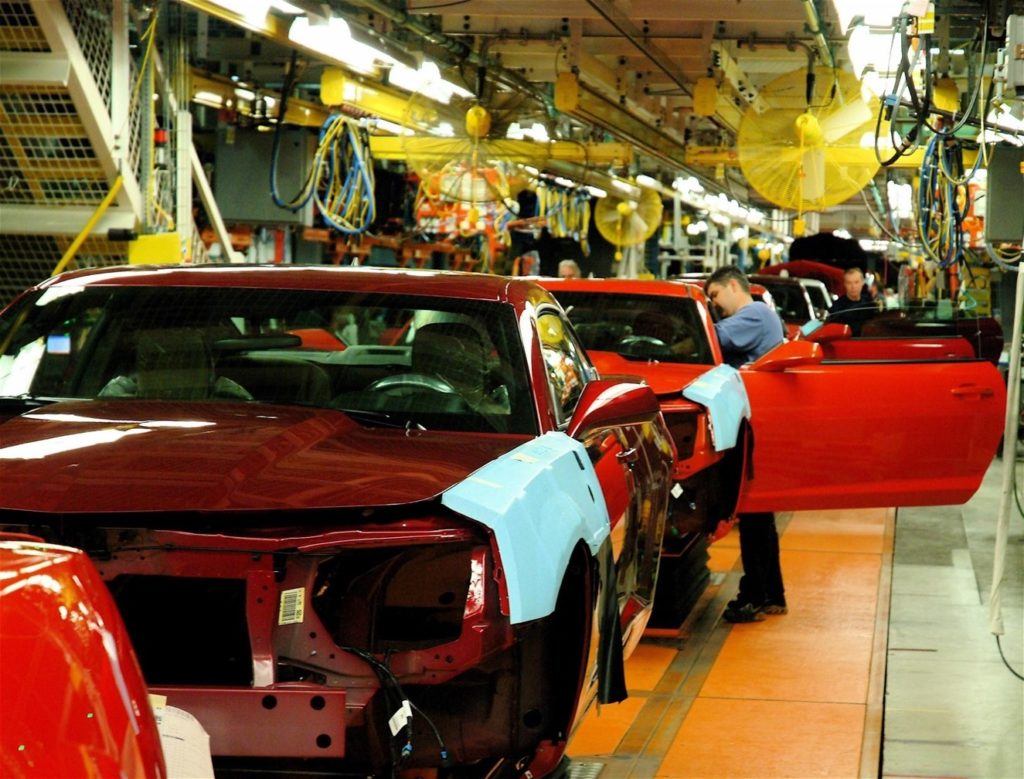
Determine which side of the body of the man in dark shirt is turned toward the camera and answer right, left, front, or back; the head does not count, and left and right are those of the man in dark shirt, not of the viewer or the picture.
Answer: front

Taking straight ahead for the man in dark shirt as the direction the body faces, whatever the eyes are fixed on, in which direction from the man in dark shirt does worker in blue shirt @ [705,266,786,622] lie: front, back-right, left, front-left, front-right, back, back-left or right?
front

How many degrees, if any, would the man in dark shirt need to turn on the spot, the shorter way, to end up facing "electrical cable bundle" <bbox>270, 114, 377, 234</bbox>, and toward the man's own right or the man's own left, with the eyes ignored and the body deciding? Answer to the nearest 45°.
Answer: approximately 90° to the man's own right

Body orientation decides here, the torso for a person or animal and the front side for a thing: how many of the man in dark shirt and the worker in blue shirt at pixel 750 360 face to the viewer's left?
1

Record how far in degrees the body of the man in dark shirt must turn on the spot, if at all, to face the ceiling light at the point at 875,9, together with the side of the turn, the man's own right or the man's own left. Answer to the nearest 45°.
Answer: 0° — they already face it

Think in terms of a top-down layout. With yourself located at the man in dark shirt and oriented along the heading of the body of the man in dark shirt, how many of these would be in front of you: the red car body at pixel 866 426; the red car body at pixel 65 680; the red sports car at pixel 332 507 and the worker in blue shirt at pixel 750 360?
4

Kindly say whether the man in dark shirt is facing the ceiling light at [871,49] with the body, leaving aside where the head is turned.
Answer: yes

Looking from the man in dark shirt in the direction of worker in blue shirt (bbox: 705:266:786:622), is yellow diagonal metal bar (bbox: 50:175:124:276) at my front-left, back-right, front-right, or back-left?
front-right

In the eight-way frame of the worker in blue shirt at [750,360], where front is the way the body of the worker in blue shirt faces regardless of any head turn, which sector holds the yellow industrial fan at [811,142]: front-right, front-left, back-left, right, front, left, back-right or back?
right

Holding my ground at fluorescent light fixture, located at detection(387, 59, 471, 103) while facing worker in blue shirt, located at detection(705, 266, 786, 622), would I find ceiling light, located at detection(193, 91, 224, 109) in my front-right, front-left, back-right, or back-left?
back-right

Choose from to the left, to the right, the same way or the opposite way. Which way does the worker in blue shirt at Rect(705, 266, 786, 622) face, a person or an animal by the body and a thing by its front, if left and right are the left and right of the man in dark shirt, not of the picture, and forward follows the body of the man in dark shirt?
to the right

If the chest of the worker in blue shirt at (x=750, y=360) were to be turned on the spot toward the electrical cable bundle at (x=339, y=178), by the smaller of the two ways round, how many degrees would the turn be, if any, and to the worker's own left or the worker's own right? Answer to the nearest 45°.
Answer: approximately 45° to the worker's own right

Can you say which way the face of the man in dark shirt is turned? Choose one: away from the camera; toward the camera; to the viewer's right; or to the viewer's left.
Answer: toward the camera

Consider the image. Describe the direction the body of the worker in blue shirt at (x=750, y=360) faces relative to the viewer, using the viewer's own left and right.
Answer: facing to the left of the viewer

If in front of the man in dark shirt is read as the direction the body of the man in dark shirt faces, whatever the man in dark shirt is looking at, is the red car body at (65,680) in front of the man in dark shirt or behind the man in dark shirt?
in front

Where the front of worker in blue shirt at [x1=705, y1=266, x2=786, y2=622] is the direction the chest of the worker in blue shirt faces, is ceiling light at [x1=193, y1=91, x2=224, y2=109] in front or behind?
in front

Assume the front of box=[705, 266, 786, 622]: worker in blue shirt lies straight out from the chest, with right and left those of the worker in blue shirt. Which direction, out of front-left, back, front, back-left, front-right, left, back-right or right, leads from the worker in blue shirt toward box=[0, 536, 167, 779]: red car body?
left
